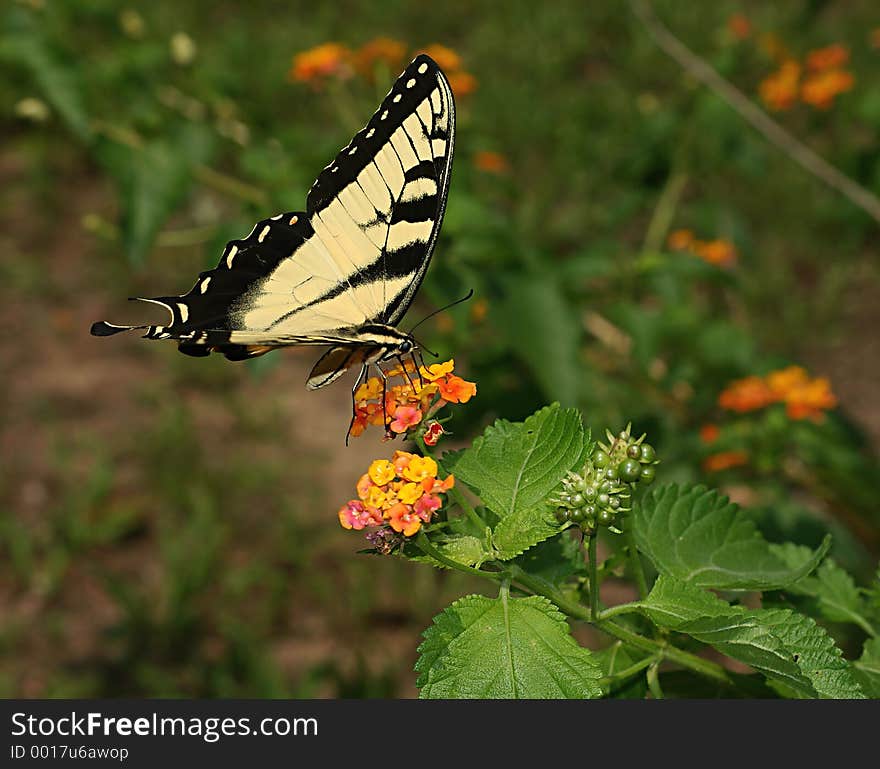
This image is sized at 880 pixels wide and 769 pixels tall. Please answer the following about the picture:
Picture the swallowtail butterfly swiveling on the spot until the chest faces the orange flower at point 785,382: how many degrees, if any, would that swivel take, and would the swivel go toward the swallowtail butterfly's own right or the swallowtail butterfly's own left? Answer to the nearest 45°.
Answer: approximately 45° to the swallowtail butterfly's own left

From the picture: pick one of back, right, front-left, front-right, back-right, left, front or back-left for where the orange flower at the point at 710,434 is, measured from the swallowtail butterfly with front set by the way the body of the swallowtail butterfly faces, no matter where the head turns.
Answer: front-left

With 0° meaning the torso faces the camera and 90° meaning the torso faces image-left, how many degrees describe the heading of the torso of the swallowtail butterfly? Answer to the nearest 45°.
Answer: approximately 270°
